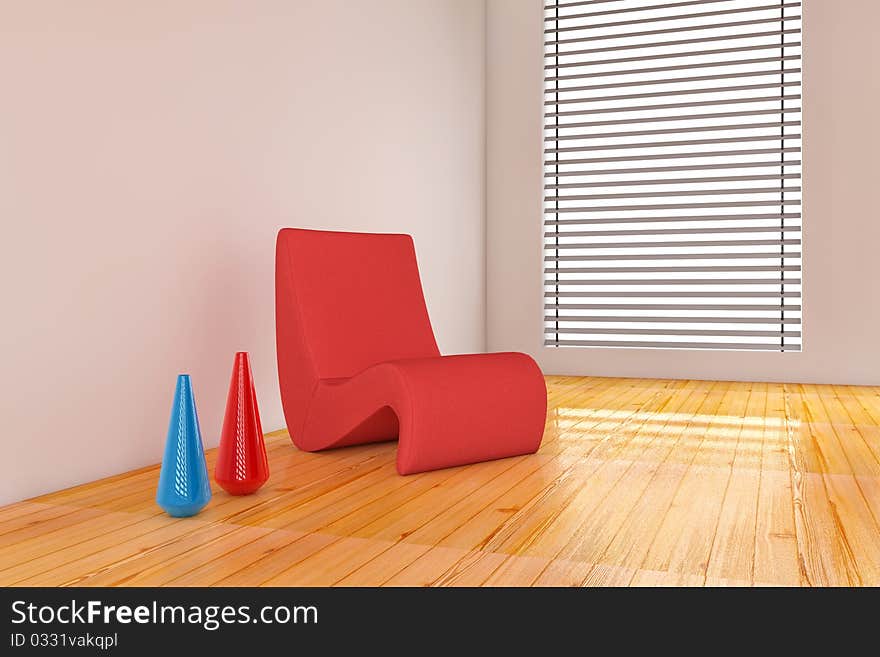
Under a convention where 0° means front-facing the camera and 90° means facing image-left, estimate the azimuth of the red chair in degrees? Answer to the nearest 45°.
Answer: approximately 315°

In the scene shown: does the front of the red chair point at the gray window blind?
no

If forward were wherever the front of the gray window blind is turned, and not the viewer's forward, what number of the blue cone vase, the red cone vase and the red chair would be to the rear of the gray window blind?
0

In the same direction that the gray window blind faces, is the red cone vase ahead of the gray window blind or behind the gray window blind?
ahead

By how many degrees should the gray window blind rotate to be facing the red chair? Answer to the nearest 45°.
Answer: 0° — it already faces it

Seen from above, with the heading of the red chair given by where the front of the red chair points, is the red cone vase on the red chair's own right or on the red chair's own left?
on the red chair's own right

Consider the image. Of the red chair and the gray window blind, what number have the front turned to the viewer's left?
0

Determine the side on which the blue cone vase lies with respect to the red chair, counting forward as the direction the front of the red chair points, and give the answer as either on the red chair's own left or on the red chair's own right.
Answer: on the red chair's own right

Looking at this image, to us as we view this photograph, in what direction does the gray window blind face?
facing the viewer
